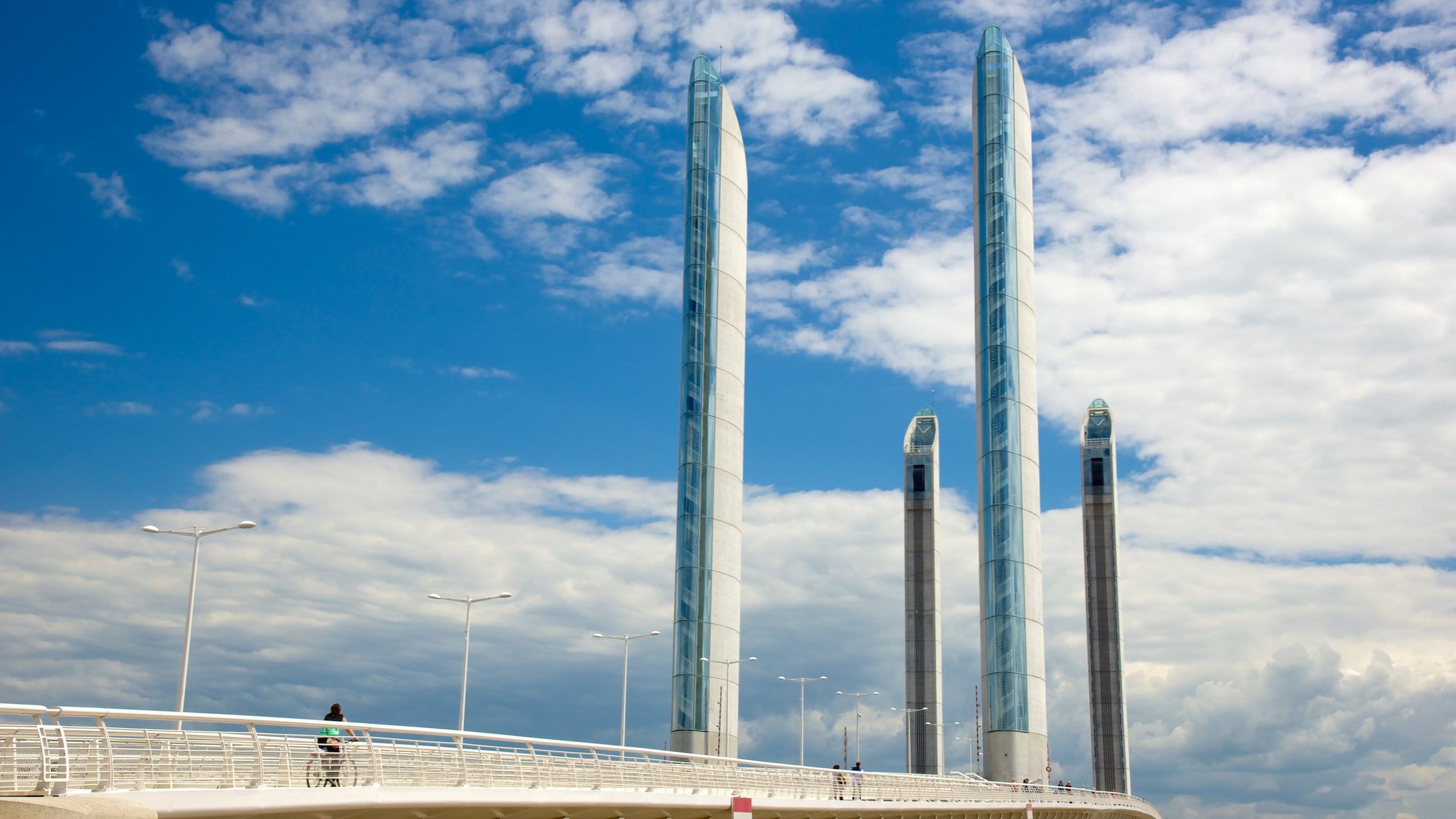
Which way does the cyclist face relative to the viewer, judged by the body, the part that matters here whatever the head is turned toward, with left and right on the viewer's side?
facing away from the viewer and to the right of the viewer
